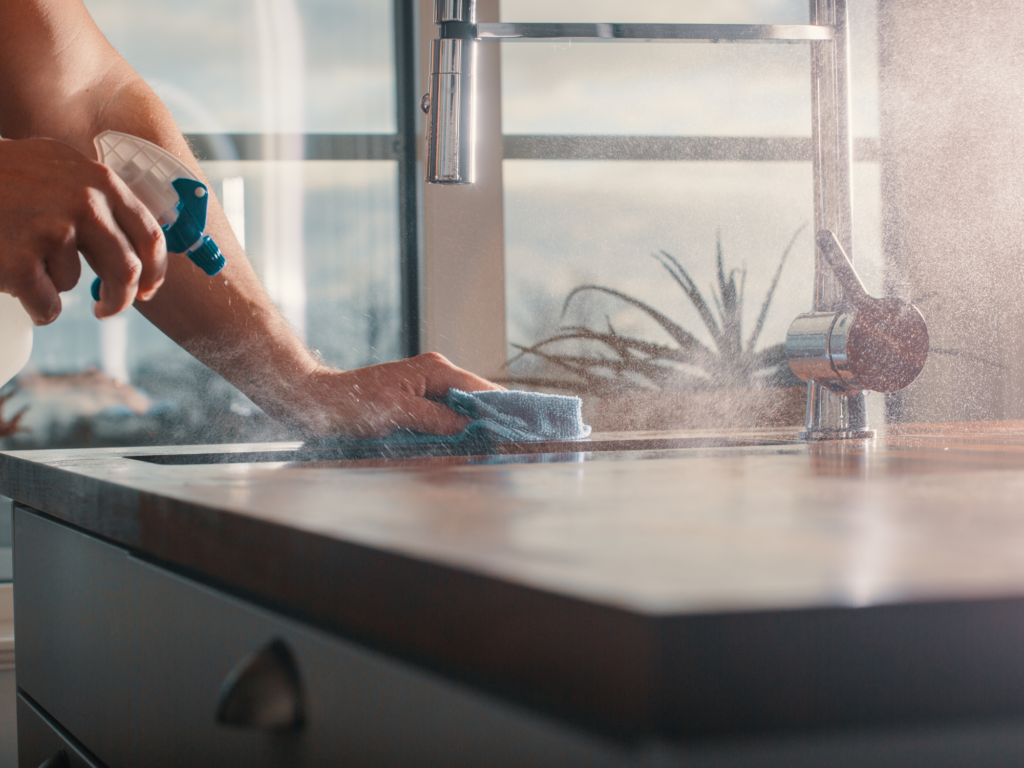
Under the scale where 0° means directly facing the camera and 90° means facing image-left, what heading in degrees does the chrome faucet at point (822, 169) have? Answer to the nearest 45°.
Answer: approximately 90°

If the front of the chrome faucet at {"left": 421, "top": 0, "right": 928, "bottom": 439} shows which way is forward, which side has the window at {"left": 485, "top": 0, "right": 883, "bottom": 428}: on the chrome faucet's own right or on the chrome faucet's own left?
on the chrome faucet's own right

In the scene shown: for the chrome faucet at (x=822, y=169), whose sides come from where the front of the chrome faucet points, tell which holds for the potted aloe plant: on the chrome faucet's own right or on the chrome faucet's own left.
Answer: on the chrome faucet's own right
